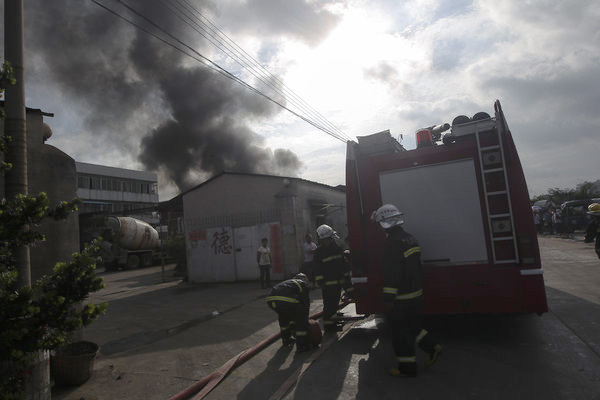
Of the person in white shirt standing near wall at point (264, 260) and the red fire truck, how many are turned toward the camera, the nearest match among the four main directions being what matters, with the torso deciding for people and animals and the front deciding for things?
1

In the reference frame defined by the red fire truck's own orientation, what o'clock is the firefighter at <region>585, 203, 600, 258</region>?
The firefighter is roughly at 1 o'clock from the red fire truck.

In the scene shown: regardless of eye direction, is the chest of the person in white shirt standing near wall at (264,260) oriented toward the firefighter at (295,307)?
yes

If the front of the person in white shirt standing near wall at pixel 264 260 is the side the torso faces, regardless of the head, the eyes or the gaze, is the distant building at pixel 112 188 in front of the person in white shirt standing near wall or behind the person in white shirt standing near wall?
behind

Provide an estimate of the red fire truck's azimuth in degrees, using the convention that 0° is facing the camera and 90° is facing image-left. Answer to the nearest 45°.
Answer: approximately 180°

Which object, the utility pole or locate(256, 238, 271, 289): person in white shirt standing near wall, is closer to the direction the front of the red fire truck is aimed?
the person in white shirt standing near wall

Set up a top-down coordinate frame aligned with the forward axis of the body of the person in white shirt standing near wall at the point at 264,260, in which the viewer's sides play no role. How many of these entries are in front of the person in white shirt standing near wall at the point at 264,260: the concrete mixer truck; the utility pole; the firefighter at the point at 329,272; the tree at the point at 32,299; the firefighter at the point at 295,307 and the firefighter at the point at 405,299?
5

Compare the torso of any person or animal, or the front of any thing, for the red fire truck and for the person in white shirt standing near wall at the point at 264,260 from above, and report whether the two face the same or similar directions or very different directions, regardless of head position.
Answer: very different directions

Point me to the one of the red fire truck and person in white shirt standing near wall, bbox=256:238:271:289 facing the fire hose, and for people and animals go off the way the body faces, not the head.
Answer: the person in white shirt standing near wall

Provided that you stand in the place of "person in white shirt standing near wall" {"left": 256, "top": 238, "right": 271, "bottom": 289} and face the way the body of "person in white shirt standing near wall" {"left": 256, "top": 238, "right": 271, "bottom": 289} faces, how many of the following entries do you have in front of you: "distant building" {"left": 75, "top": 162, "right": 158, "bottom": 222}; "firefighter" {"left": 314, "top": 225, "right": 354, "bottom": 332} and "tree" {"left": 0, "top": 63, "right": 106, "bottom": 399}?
2

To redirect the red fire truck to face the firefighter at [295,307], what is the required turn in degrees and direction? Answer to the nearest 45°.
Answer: approximately 90° to its left
